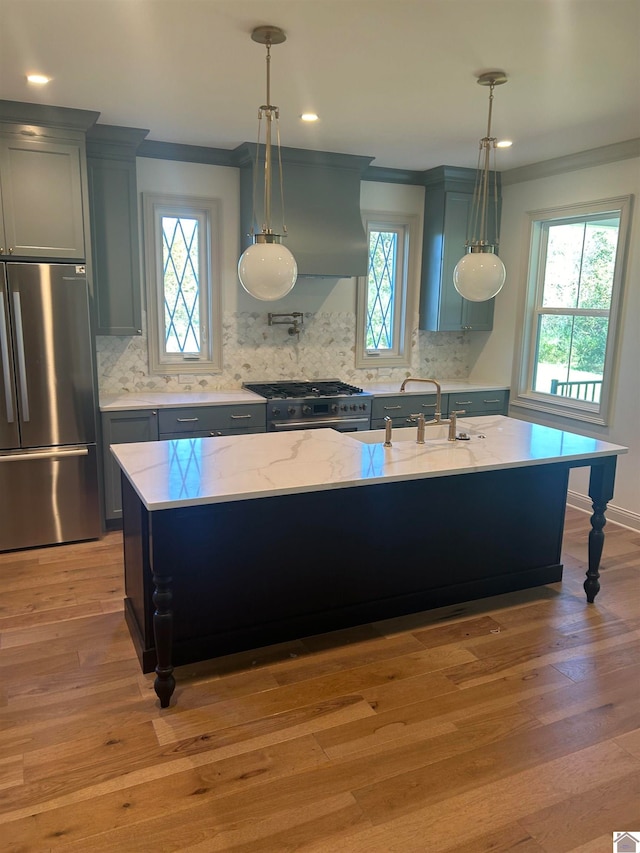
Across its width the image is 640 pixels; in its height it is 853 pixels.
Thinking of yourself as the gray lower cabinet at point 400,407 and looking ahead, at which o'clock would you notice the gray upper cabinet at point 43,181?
The gray upper cabinet is roughly at 2 o'clock from the gray lower cabinet.

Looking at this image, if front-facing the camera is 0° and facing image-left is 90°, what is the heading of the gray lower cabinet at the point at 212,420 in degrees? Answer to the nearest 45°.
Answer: approximately 0°

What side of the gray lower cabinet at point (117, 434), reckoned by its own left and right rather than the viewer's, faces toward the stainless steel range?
left

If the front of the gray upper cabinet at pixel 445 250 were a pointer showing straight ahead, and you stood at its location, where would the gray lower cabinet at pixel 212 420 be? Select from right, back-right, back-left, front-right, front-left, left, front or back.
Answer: right

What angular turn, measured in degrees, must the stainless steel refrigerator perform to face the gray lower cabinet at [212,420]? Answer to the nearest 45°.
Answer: approximately 90° to its left

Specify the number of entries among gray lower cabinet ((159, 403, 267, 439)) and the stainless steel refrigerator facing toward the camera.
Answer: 2

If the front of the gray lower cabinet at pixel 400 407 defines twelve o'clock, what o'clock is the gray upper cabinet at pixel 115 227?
The gray upper cabinet is roughly at 2 o'clock from the gray lower cabinet.

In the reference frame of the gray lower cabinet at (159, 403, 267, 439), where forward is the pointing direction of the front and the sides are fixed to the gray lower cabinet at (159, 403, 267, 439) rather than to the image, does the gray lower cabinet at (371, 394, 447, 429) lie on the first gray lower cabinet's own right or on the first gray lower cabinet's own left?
on the first gray lower cabinet's own left

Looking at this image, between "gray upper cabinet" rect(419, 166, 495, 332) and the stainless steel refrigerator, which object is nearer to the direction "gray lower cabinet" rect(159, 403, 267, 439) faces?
the stainless steel refrigerator

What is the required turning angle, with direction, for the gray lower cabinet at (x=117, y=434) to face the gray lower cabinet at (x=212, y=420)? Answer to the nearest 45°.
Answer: approximately 90° to its left

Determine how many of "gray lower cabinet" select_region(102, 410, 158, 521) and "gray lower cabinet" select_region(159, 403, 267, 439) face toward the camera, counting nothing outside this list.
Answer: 2
